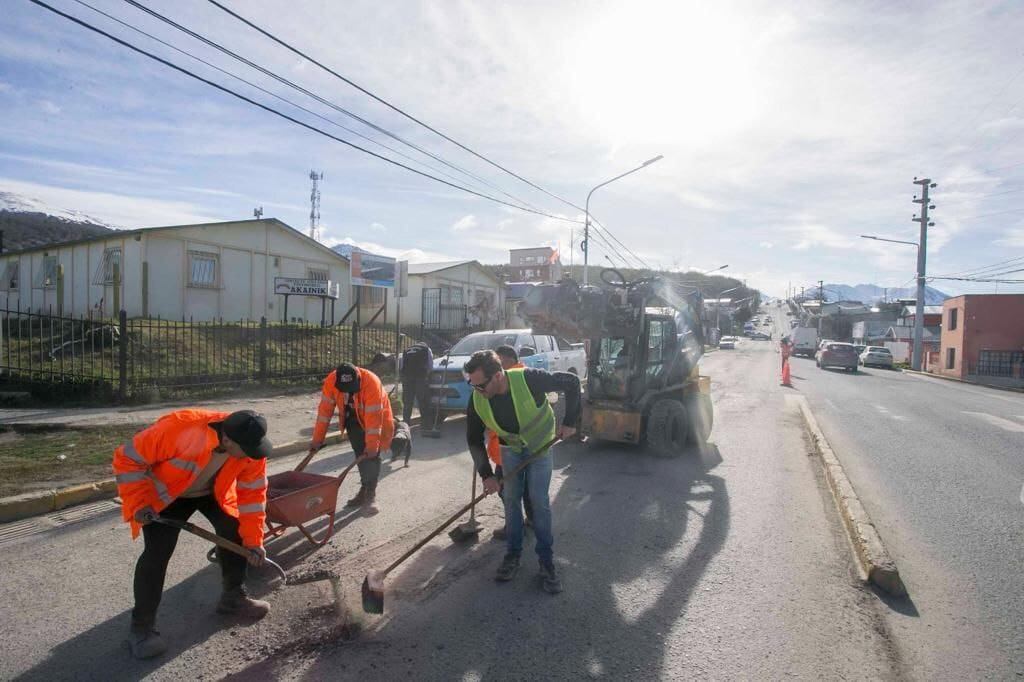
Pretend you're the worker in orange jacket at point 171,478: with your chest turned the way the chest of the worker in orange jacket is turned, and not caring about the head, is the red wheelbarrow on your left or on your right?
on your left

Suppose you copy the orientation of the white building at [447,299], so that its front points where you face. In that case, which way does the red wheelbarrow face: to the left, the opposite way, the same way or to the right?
to the right

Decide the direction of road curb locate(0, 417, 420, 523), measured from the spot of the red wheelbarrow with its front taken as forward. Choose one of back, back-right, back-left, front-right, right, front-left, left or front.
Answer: right

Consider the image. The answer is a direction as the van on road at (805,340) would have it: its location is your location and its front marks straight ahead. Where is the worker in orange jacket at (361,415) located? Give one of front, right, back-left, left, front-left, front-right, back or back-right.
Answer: back

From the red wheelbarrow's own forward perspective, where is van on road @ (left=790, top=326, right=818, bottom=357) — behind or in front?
behind

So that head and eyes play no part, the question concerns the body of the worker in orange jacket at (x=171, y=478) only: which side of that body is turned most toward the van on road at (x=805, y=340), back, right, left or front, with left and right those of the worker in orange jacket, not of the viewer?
left

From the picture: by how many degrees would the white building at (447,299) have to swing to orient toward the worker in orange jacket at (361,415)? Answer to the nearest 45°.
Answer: approximately 45° to its right

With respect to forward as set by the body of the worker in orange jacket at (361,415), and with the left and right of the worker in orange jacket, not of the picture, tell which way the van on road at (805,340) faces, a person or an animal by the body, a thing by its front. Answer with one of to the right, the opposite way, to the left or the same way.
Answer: the opposite way

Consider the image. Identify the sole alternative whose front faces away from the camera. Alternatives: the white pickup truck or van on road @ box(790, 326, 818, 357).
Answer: the van on road

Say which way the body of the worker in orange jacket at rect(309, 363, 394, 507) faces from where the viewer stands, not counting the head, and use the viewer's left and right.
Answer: facing the viewer and to the left of the viewer

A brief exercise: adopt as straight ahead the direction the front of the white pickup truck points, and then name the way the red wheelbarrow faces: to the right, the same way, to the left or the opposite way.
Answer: the same way

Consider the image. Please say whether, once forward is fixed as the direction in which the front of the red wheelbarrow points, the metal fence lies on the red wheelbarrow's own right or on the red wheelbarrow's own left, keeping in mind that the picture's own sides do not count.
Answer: on the red wheelbarrow's own right

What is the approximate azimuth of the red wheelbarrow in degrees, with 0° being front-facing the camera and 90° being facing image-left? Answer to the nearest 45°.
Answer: approximately 45°

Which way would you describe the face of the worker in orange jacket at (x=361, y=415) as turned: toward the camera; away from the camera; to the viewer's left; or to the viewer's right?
toward the camera

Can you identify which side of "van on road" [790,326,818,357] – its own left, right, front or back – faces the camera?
back

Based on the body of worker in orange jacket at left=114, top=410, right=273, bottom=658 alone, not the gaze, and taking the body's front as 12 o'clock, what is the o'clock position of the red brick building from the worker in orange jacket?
The red brick building is roughly at 10 o'clock from the worker in orange jacket.
